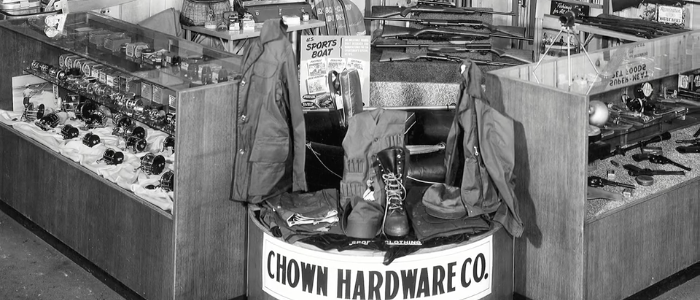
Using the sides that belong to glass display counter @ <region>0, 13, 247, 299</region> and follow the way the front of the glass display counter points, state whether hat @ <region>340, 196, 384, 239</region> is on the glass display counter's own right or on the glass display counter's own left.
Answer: on the glass display counter's own left

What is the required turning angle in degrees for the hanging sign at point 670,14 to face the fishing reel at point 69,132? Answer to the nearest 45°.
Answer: approximately 45° to its right

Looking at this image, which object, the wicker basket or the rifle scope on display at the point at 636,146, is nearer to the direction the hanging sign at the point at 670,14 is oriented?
the rifle scope on display

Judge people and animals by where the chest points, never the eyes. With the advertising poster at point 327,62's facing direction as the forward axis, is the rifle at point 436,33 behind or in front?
behind

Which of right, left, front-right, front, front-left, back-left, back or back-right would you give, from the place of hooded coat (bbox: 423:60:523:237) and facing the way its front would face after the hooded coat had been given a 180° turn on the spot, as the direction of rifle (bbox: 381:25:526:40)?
front-left
